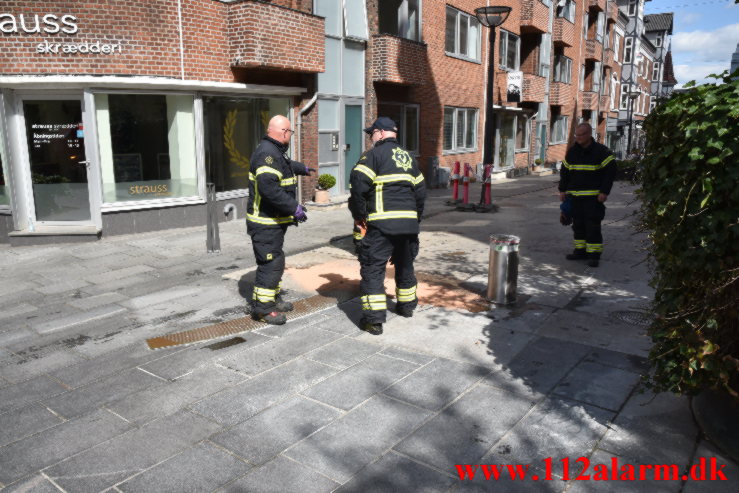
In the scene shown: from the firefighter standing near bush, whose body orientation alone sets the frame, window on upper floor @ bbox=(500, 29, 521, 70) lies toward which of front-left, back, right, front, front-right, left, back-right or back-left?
back-right

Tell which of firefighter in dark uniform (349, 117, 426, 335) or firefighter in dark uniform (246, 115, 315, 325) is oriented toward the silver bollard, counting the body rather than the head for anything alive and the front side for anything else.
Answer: firefighter in dark uniform (246, 115, 315, 325)

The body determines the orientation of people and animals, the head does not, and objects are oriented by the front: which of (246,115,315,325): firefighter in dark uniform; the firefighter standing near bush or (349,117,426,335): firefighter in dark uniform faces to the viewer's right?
(246,115,315,325): firefighter in dark uniform

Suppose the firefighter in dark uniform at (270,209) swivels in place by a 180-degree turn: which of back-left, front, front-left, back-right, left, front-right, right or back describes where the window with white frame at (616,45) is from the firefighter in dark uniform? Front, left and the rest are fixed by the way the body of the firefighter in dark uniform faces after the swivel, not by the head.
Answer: back-right

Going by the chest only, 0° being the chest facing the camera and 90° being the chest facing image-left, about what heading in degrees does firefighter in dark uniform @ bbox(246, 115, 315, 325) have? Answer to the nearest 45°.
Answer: approximately 270°

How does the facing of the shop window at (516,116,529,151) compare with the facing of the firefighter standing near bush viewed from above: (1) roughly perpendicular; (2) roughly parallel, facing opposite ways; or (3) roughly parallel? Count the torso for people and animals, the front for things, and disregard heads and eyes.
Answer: roughly perpendicular

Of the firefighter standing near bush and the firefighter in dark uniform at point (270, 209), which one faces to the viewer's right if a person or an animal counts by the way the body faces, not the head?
the firefighter in dark uniform

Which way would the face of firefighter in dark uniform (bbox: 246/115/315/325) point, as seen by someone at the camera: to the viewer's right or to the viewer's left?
to the viewer's right

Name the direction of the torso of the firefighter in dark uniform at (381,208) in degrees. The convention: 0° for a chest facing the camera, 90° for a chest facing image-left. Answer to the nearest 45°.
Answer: approximately 135°

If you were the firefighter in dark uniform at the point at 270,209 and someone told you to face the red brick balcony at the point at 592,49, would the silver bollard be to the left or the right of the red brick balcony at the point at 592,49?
right

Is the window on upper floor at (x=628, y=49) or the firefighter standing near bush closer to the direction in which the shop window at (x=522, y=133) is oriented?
the firefighter standing near bush

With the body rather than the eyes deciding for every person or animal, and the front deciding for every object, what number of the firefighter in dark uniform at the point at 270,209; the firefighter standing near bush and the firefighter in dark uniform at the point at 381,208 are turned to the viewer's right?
1
